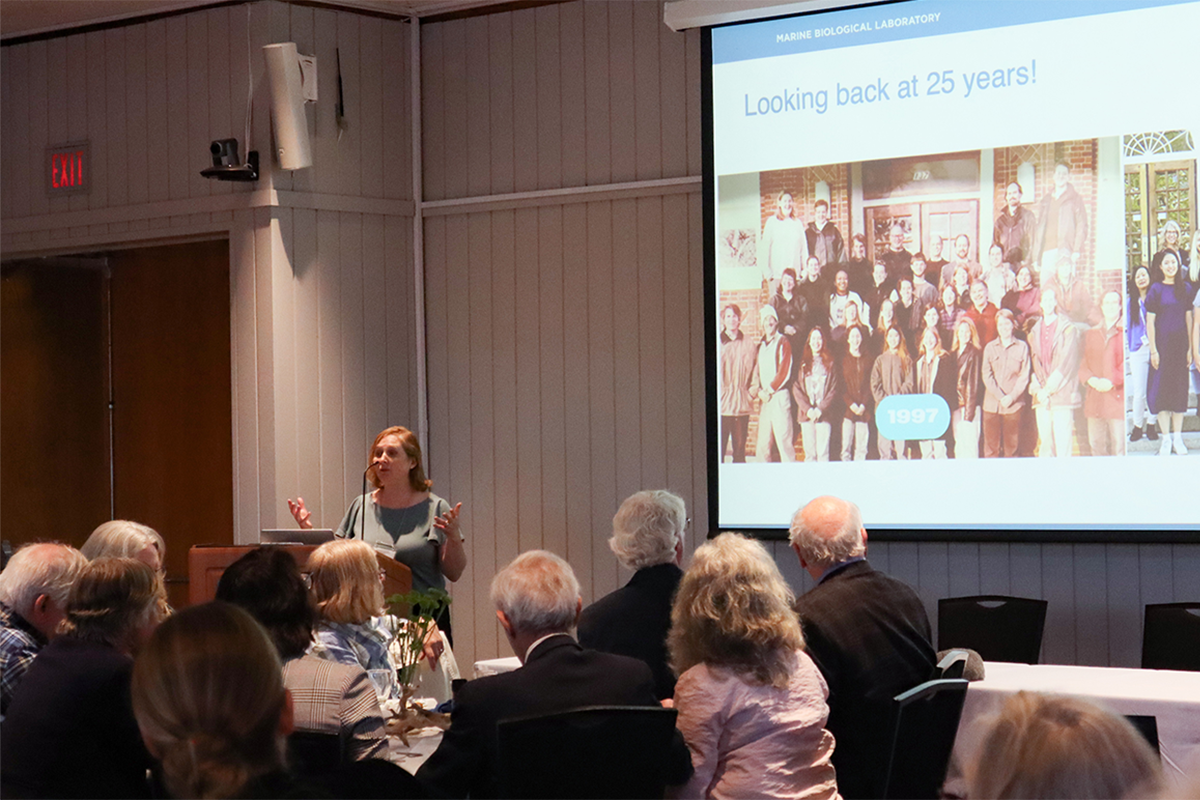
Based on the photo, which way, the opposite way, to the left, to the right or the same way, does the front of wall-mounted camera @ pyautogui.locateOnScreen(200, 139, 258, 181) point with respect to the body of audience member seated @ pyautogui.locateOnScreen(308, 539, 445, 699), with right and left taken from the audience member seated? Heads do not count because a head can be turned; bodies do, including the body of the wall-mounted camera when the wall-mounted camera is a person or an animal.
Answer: the opposite way

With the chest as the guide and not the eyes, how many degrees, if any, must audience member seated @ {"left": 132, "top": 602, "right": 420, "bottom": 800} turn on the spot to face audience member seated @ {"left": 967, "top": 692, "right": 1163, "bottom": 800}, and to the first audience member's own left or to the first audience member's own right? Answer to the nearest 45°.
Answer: approximately 135° to the first audience member's own right

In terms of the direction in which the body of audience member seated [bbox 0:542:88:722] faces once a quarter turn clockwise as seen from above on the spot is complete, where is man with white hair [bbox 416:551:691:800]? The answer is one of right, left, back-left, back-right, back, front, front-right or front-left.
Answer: front

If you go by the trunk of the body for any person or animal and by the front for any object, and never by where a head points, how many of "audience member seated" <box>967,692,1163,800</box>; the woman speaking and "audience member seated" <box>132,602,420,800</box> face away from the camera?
2

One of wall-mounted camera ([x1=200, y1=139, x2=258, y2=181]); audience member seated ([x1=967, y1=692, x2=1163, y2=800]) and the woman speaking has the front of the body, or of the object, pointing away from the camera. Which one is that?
the audience member seated

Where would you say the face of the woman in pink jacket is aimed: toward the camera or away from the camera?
away from the camera

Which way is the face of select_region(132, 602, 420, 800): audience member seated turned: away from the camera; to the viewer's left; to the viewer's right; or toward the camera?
away from the camera

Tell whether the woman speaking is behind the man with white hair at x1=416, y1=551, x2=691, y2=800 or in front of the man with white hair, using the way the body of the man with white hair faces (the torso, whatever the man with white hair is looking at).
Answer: in front

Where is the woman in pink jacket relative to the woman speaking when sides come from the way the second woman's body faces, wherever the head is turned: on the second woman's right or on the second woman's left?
on the second woman's left

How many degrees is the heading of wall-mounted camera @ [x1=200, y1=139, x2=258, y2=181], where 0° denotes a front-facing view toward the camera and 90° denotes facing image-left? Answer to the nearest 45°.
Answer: approximately 45°

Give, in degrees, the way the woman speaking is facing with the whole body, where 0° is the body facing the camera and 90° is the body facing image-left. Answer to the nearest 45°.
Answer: approximately 45°

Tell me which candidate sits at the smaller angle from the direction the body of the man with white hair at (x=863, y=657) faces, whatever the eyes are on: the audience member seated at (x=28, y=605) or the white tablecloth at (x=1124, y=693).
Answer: the audience member seated

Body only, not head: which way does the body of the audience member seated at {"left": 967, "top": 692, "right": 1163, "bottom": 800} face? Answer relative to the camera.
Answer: away from the camera

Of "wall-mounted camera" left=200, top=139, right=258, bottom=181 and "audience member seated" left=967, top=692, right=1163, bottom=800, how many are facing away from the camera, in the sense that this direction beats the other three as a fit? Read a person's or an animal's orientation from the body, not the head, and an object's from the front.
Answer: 1

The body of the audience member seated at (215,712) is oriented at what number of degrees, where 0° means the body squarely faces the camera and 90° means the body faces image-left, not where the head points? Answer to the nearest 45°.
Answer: approximately 180°

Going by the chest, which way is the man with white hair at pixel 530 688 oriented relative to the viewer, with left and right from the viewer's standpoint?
facing away from the viewer and to the left of the viewer
